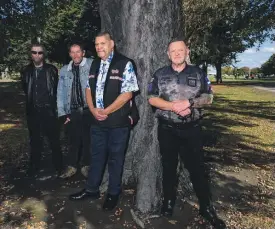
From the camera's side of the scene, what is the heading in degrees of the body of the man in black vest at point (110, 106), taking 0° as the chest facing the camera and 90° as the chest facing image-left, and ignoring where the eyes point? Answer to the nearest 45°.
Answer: approximately 45°

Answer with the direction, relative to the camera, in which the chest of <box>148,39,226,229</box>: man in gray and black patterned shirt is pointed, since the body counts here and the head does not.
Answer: toward the camera

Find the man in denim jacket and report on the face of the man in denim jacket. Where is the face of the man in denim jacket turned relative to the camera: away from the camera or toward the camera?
toward the camera

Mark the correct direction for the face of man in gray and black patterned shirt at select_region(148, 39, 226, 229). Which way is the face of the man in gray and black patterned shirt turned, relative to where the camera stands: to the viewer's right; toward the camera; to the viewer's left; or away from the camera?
toward the camera

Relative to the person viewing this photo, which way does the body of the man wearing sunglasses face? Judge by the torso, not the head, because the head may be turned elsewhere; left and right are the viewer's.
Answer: facing the viewer

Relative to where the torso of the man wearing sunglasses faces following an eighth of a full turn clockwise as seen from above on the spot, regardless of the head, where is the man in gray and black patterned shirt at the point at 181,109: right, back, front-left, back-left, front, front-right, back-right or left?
left

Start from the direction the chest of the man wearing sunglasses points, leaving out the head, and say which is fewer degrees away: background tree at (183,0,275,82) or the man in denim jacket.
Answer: the man in denim jacket

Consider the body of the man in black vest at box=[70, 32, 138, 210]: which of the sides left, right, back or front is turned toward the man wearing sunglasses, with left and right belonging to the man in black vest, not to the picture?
right

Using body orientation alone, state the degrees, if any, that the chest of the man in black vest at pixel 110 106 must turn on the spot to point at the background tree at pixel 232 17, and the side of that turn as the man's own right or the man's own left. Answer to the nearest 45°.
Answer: approximately 180°

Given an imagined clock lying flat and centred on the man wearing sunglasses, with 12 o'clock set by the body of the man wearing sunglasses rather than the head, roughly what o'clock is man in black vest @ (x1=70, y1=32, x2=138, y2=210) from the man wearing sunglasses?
The man in black vest is roughly at 11 o'clock from the man wearing sunglasses.

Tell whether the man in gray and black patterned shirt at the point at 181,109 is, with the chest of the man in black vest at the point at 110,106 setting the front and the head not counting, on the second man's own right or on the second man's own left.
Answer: on the second man's own left
